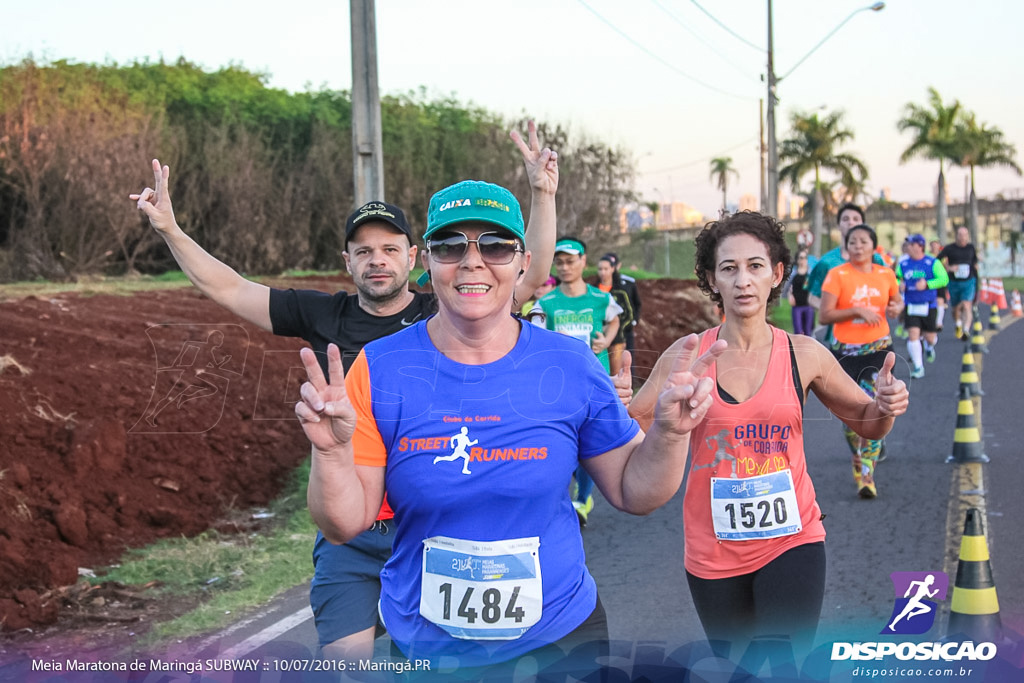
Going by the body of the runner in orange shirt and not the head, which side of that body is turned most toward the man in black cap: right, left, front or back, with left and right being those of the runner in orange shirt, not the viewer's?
front

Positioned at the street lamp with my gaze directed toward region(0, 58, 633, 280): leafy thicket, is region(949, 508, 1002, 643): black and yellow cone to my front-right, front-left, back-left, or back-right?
front-left

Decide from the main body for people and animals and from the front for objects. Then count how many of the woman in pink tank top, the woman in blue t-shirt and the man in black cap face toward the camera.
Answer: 3

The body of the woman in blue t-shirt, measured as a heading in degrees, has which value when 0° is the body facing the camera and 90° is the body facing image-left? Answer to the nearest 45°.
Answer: approximately 0°

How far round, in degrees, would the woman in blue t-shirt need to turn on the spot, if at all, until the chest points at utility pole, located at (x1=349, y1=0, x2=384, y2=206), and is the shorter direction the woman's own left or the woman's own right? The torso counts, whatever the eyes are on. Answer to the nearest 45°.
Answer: approximately 180°

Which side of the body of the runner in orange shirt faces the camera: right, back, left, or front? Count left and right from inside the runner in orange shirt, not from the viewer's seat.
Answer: front

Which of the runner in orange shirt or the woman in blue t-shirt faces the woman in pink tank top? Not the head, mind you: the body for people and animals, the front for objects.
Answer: the runner in orange shirt

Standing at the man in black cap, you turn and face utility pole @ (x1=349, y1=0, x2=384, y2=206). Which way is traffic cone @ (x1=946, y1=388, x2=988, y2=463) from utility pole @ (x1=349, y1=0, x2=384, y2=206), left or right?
right

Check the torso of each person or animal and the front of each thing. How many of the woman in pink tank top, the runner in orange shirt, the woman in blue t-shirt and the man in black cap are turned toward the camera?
4

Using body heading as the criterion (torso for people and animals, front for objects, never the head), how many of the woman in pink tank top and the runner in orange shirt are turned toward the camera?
2

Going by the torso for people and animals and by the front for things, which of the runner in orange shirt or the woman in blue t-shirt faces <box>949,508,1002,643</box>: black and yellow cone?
the runner in orange shirt

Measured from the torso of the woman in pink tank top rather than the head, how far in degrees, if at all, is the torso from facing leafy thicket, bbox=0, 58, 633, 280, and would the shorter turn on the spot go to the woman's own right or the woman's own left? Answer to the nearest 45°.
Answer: approximately 135° to the woman's own right

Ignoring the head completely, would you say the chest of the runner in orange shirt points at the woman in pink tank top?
yes

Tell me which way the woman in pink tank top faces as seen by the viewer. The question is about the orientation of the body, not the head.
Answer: toward the camera
